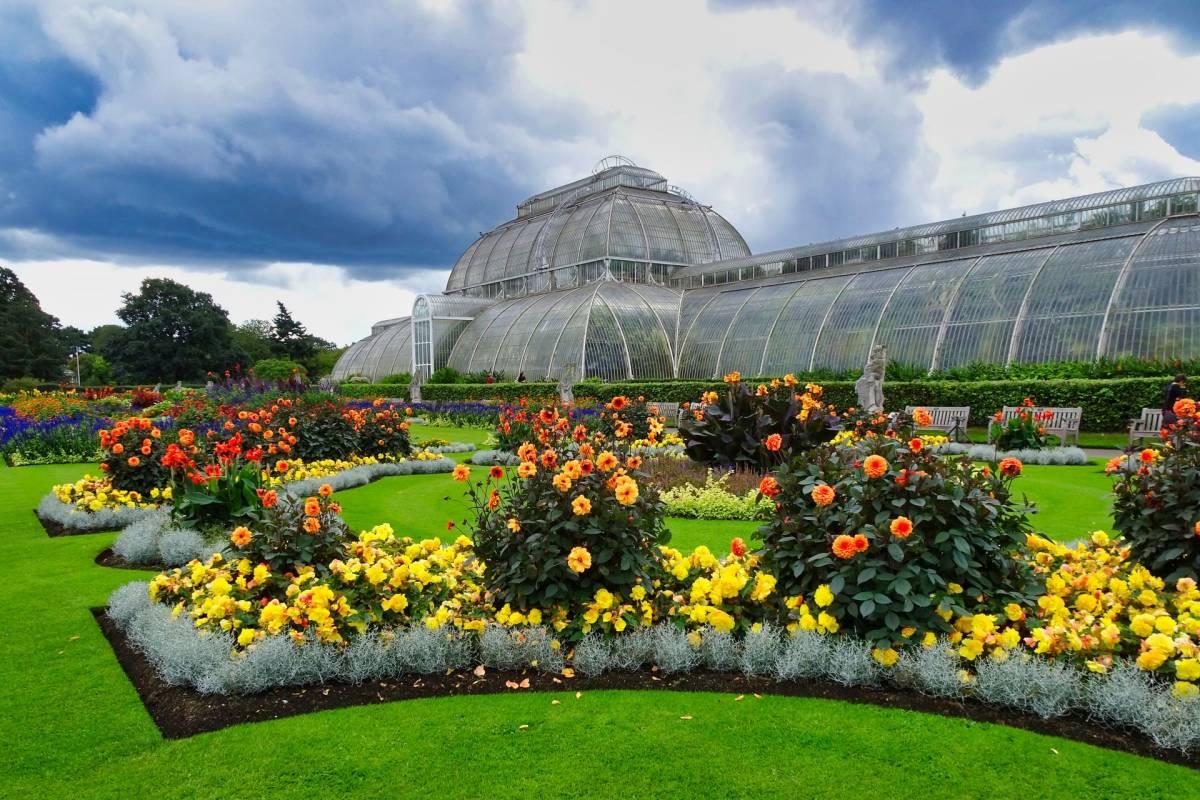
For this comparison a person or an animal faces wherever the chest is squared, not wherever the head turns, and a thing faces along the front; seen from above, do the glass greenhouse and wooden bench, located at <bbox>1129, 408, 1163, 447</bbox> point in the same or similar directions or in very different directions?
same or similar directions

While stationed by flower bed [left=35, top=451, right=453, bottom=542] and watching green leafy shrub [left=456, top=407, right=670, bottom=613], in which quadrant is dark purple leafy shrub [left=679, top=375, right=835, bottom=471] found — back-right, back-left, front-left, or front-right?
front-left

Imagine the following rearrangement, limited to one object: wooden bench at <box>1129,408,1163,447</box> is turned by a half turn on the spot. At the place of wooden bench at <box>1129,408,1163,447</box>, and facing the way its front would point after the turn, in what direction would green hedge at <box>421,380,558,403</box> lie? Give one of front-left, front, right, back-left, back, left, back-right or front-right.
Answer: back-left

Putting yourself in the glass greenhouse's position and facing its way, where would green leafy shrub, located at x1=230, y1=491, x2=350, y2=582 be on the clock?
The green leafy shrub is roughly at 11 o'clock from the glass greenhouse.

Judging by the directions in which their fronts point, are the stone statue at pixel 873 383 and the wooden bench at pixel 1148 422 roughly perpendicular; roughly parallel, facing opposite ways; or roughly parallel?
roughly parallel

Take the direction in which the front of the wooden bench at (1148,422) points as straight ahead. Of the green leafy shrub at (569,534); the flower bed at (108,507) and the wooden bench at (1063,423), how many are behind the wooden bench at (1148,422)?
0

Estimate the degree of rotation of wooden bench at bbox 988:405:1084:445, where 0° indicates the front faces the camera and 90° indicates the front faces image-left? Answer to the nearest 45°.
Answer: approximately 45°

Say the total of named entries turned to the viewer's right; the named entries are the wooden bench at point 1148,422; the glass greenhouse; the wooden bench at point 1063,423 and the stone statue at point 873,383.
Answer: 0

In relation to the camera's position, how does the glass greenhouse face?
facing the viewer and to the left of the viewer

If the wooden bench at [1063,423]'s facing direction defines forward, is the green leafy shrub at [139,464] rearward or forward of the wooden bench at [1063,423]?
forward

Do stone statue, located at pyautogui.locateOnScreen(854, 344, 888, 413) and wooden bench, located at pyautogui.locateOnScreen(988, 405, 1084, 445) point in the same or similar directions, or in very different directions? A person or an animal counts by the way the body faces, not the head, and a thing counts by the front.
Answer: same or similar directions

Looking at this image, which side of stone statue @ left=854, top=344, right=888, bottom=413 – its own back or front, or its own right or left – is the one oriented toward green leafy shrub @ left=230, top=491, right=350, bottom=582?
front

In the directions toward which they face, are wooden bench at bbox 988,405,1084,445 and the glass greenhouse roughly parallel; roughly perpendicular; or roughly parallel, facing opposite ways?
roughly parallel
